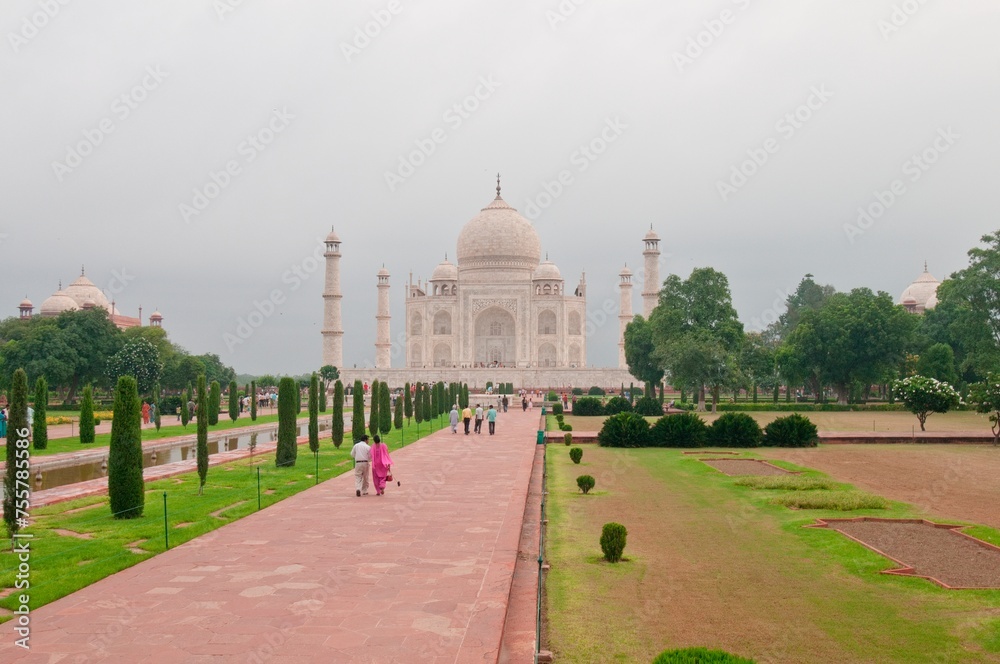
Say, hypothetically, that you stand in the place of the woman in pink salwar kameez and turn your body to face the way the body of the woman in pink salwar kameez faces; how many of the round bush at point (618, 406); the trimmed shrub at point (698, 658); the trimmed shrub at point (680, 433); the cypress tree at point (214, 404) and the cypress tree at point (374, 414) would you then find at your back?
1

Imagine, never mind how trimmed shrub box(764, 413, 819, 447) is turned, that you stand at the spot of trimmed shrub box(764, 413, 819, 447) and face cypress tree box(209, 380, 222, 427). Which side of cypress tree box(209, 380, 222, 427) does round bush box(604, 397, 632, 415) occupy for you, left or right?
right

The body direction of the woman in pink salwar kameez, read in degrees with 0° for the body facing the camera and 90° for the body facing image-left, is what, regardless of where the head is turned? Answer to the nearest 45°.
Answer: approximately 180°

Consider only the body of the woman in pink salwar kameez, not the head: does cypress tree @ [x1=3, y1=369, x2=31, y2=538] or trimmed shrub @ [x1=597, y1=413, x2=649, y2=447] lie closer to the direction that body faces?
the trimmed shrub

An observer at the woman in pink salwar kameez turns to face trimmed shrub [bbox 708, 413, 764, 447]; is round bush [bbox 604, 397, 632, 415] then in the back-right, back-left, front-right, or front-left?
front-left

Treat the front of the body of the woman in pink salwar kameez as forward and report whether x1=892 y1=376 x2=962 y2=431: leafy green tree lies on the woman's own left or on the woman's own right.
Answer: on the woman's own right

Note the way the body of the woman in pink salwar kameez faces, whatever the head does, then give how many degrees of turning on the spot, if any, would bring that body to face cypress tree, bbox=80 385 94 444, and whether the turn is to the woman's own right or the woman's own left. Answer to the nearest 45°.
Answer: approximately 45° to the woman's own left

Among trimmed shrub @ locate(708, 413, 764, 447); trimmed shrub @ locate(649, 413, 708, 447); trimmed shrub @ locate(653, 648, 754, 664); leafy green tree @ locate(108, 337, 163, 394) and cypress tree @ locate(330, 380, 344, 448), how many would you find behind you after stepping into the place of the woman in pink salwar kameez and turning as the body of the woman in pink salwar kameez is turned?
1

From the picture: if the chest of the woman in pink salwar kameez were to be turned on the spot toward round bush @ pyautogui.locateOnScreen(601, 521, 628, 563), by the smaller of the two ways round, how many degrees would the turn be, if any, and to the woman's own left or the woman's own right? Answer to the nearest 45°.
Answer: approximately 135° to the woman's own right

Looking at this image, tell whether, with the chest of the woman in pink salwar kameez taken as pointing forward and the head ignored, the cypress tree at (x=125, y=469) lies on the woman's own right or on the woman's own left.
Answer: on the woman's own left

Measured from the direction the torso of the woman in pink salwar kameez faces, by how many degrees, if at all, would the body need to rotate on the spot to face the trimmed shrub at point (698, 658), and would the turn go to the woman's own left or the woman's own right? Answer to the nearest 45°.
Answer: approximately 180°

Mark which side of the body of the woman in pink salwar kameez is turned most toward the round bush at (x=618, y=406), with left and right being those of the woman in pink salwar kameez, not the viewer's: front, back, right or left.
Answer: front

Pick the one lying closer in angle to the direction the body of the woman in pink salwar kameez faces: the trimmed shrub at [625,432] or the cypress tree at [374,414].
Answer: the cypress tree

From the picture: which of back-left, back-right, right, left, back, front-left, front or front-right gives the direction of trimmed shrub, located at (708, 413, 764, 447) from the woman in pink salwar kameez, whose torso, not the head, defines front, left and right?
front-right

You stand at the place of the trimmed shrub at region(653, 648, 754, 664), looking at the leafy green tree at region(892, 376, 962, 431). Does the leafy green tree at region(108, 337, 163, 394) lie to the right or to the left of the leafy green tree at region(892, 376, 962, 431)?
left

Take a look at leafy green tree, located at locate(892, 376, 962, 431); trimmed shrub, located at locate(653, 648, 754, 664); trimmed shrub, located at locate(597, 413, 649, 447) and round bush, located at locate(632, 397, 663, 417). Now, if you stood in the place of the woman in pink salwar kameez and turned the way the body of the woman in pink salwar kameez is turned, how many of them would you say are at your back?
1

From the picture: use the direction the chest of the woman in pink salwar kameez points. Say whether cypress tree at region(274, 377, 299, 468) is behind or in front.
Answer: in front

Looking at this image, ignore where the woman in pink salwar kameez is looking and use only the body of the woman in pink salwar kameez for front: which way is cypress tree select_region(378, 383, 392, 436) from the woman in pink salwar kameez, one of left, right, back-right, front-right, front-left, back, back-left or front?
front

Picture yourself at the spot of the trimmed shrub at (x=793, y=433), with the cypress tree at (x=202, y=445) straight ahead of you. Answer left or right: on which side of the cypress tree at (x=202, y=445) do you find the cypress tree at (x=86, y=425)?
right
